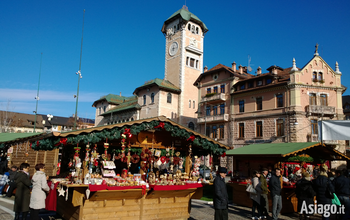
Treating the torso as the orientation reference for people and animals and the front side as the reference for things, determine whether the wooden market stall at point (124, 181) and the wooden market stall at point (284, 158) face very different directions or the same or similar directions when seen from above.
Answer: same or similar directions

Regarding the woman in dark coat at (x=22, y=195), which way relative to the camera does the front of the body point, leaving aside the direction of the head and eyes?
to the viewer's right

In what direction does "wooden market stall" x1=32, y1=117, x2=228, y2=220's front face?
toward the camera

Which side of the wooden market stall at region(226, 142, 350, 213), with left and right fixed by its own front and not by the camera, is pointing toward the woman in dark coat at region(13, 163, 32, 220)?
right

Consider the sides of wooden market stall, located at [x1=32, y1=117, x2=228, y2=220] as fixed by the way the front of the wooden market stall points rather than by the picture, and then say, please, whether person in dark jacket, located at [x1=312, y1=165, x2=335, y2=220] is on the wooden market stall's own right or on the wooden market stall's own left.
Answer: on the wooden market stall's own left

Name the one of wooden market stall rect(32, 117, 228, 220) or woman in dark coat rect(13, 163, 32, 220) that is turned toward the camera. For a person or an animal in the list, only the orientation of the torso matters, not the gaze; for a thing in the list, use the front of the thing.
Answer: the wooden market stall

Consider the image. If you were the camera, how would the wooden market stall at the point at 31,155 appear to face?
facing the viewer and to the left of the viewer

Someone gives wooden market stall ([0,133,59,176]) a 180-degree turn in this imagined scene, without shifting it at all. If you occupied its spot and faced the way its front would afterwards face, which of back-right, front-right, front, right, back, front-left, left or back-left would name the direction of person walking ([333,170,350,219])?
right

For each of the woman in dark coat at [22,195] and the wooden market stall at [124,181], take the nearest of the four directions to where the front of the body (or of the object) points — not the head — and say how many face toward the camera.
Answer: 1

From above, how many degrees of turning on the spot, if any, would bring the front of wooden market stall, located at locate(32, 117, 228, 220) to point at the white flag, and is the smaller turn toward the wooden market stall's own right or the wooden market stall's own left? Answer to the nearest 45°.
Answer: approximately 90° to the wooden market stall's own left

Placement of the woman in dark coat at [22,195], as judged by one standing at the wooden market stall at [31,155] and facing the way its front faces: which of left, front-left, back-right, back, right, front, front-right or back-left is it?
front-left
